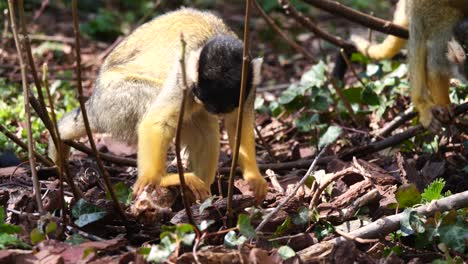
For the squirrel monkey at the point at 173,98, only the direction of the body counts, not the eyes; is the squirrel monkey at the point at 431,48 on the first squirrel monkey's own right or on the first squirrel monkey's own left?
on the first squirrel monkey's own left

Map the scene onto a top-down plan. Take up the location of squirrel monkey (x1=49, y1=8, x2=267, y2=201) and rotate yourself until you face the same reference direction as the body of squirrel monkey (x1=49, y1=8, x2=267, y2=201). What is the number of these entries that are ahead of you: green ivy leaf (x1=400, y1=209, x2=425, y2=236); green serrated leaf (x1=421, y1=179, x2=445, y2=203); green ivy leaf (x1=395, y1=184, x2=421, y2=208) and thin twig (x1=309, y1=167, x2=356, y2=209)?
4

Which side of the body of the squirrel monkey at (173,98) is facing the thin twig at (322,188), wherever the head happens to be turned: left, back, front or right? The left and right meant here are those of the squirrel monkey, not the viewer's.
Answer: front

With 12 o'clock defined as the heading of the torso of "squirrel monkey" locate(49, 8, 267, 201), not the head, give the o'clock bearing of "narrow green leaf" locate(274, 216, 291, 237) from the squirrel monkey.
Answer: The narrow green leaf is roughly at 1 o'clock from the squirrel monkey.

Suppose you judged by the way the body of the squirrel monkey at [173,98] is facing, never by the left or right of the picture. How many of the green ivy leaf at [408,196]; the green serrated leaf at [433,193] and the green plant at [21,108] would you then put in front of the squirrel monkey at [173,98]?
2

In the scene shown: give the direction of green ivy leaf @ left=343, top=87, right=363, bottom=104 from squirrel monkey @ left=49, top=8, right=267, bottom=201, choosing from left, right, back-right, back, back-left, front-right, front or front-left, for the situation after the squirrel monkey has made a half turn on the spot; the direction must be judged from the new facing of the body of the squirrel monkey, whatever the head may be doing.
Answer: right

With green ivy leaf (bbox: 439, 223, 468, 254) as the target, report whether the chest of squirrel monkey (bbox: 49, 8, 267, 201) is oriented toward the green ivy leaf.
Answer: yes

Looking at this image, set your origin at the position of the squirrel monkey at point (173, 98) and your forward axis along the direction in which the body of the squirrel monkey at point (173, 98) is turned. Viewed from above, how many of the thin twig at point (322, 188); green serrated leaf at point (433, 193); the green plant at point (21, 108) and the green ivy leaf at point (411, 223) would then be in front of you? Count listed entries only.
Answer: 3

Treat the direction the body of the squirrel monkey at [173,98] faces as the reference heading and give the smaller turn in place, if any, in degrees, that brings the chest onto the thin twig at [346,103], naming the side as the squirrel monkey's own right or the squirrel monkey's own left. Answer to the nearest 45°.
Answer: approximately 90° to the squirrel monkey's own left

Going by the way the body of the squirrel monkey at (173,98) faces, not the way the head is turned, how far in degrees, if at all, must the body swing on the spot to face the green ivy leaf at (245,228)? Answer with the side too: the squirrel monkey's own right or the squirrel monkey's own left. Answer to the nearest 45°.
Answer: approximately 45° to the squirrel monkey's own right

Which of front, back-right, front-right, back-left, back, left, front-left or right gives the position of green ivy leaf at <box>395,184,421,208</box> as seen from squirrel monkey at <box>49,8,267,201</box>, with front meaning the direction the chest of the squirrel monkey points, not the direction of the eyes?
front

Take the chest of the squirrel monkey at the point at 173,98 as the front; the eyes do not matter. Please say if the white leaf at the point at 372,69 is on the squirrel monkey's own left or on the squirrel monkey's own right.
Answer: on the squirrel monkey's own left

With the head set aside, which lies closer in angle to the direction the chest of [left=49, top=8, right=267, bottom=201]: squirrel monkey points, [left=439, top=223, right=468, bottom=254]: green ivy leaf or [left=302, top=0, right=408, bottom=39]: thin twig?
the green ivy leaf

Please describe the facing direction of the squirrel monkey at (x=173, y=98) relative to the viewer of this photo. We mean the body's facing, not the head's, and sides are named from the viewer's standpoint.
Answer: facing the viewer and to the right of the viewer

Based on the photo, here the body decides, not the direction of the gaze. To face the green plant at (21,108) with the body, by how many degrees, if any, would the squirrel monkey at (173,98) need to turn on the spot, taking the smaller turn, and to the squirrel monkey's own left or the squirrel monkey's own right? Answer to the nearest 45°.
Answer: approximately 180°
